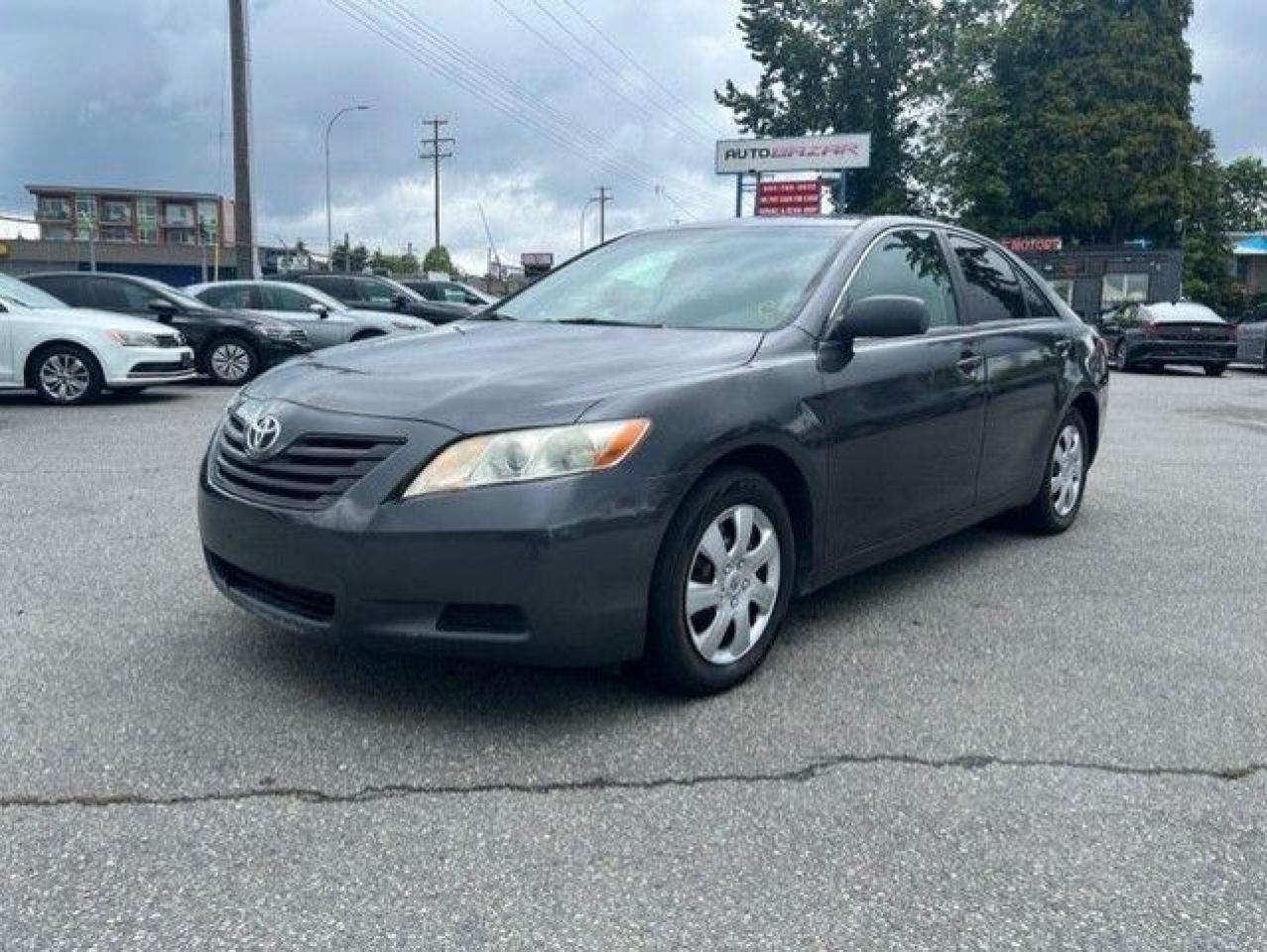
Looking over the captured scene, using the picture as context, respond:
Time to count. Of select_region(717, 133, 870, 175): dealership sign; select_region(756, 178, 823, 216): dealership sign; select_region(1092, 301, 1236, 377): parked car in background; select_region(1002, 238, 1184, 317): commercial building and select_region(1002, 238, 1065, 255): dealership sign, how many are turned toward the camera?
4

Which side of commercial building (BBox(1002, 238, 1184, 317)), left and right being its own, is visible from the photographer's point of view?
front

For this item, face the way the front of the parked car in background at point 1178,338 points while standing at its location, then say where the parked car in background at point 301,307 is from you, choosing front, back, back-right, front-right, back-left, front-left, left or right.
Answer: left

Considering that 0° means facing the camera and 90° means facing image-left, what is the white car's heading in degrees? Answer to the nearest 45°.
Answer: approximately 315°

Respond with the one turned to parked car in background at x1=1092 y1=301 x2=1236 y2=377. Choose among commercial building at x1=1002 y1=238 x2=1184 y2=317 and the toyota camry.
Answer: the commercial building

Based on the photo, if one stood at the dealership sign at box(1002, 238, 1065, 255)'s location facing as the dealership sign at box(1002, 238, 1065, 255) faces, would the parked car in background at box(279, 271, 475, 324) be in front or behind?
in front

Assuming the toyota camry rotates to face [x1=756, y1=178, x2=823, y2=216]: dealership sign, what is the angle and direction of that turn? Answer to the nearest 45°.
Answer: approximately 135° to its right

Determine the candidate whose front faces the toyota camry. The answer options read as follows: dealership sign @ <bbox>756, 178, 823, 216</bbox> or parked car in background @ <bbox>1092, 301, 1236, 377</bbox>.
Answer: the dealership sign

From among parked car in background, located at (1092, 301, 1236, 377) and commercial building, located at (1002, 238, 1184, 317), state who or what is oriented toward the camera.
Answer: the commercial building

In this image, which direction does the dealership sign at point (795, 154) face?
toward the camera

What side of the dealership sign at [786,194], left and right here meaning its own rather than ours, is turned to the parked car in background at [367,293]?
front

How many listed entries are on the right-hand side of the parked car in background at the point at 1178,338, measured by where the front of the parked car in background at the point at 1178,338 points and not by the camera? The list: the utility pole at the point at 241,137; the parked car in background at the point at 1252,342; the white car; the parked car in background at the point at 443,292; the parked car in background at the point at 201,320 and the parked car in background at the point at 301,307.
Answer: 1

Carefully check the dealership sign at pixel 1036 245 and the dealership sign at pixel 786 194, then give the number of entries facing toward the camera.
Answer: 2

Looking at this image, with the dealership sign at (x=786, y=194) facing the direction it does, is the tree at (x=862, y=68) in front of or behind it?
behind

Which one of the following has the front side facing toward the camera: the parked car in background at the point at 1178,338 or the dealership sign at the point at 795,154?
the dealership sign

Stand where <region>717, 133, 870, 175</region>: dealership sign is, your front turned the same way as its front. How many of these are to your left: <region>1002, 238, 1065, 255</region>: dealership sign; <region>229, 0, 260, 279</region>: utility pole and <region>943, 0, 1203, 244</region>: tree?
2

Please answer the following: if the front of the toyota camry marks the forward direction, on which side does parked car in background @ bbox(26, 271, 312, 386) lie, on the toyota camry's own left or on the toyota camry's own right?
on the toyota camry's own right
